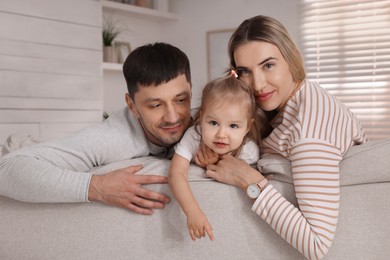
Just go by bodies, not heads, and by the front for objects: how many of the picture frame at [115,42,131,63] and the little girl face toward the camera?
2

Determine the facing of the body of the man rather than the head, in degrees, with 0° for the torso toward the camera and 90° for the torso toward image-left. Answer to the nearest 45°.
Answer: approximately 315°

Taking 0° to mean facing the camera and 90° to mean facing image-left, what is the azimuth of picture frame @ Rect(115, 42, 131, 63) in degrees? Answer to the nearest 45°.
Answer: approximately 0°

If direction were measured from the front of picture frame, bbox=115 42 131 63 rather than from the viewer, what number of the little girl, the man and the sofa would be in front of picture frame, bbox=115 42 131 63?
3

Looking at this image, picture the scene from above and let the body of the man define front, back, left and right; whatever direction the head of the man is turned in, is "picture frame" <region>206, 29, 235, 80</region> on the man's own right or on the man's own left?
on the man's own left
